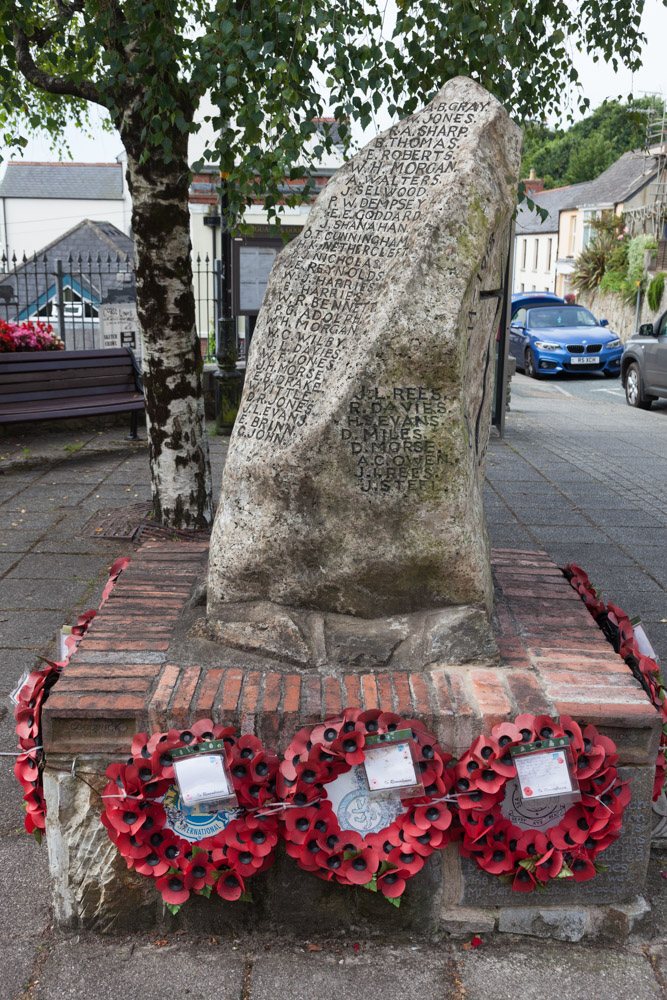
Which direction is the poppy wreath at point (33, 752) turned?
to the viewer's left

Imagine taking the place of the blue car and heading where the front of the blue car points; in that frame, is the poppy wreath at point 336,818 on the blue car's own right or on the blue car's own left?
on the blue car's own right

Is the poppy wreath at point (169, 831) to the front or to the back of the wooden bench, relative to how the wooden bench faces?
to the front

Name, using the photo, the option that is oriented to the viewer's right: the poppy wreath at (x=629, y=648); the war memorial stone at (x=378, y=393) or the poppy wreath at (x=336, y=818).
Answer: the poppy wreath at (x=629, y=648)

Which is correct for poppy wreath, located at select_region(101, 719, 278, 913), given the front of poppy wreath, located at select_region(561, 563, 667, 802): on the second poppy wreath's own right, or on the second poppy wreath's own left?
on the second poppy wreath's own right

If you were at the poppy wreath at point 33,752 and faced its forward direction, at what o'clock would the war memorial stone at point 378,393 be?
The war memorial stone is roughly at 6 o'clock from the poppy wreath.

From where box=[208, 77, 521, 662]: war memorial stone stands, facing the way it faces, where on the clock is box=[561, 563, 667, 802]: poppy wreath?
The poppy wreath is roughly at 9 o'clock from the war memorial stone.

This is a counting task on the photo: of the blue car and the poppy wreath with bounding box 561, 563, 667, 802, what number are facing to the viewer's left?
0

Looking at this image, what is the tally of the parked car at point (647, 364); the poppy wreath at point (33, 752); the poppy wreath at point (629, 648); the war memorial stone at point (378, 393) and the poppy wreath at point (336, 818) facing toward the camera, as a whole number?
2

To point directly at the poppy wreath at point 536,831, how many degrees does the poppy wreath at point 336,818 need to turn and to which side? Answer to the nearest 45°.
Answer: approximately 90° to its left

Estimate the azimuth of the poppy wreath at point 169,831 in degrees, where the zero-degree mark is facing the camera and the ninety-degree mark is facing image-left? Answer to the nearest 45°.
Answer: approximately 0°

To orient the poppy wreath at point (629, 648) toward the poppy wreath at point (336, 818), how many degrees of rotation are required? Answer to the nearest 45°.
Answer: approximately 135° to its right
